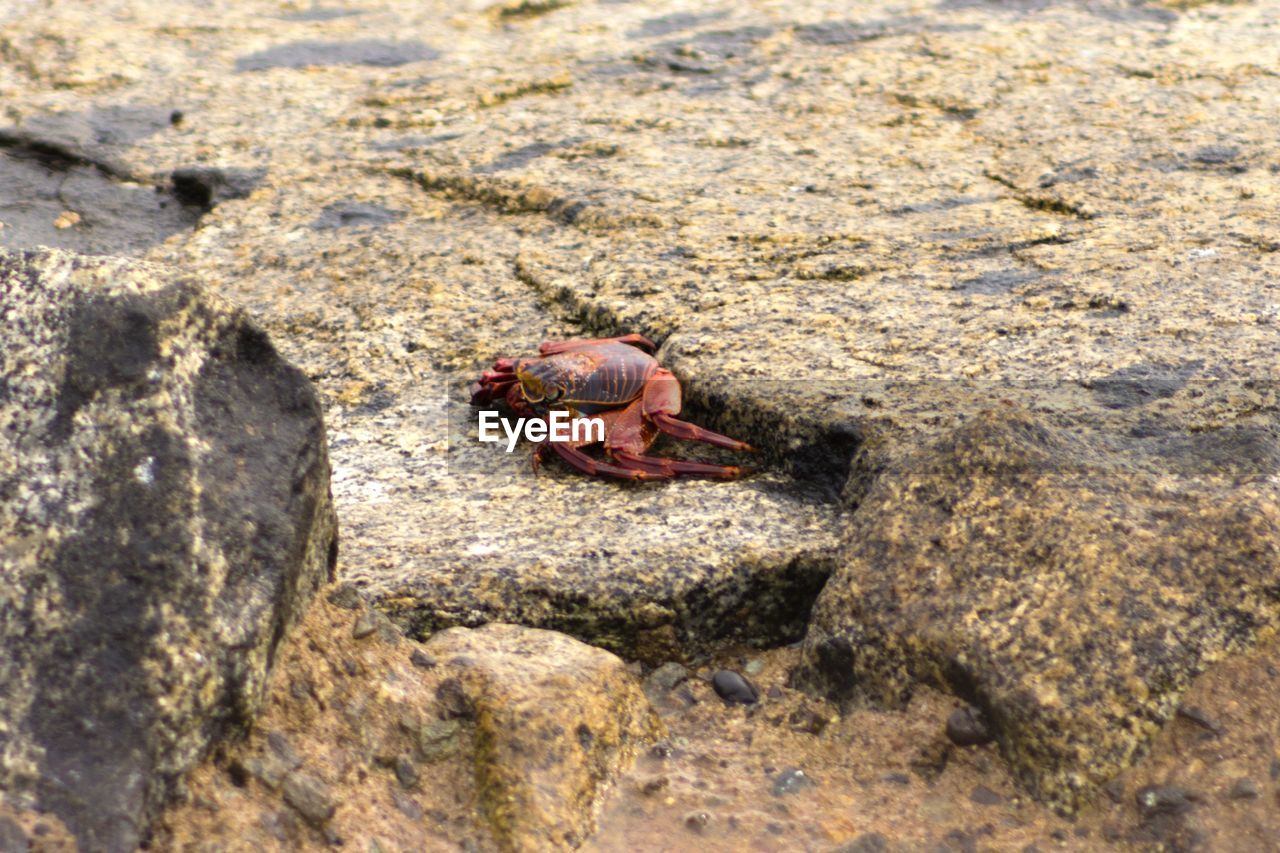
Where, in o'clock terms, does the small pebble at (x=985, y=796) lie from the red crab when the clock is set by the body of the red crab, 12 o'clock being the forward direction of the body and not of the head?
The small pebble is roughly at 8 o'clock from the red crab.

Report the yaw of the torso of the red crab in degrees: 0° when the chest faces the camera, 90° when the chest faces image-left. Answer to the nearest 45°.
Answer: approximately 90°

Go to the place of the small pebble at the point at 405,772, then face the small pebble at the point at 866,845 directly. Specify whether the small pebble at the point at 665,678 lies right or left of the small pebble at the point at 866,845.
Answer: left

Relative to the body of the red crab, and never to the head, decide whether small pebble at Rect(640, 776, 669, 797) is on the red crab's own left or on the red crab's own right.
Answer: on the red crab's own left

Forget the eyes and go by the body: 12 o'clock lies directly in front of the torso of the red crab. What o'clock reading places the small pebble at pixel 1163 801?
The small pebble is roughly at 8 o'clock from the red crab.

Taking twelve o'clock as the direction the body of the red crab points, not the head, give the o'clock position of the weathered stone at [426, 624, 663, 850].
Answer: The weathered stone is roughly at 9 o'clock from the red crab.

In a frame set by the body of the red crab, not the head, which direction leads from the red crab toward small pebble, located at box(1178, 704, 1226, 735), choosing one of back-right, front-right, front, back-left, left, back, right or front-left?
back-left

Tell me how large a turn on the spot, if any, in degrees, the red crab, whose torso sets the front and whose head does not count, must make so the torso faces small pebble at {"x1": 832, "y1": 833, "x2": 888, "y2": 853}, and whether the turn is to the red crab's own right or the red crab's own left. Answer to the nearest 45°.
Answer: approximately 90° to the red crab's own left

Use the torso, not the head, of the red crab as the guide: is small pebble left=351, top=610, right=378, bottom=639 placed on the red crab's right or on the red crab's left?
on the red crab's left

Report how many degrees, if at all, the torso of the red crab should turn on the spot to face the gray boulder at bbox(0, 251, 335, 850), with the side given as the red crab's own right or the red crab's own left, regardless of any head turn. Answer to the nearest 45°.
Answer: approximately 45° to the red crab's own left

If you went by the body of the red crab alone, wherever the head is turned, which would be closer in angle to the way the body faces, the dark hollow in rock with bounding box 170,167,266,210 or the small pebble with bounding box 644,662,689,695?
the dark hollow in rock

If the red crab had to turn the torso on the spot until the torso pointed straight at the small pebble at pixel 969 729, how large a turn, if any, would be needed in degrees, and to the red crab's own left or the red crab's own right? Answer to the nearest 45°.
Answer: approximately 135° to the red crab's own left

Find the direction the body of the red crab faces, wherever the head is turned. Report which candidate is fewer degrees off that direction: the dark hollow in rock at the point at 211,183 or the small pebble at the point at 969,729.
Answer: the dark hollow in rock
